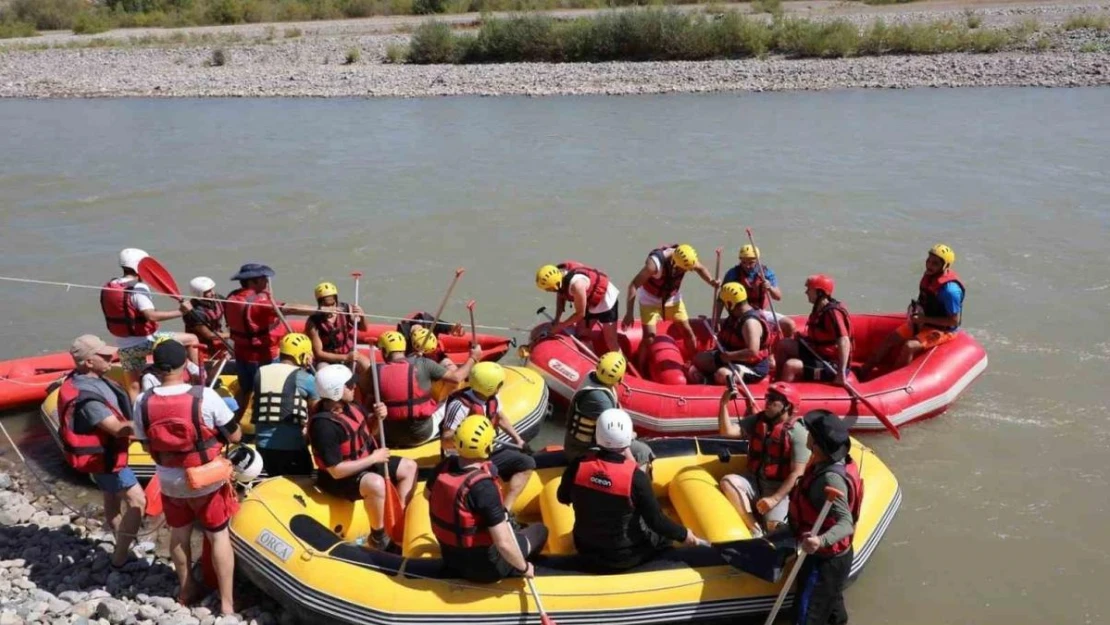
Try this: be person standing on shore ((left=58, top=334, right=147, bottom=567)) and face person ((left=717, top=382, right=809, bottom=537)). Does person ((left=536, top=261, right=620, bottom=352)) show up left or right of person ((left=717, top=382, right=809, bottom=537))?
left

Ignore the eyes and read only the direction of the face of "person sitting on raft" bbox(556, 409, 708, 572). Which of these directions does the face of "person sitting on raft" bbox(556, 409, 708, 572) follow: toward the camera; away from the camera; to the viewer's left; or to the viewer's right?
away from the camera

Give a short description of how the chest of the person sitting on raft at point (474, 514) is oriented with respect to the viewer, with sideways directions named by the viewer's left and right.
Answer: facing away from the viewer and to the right of the viewer

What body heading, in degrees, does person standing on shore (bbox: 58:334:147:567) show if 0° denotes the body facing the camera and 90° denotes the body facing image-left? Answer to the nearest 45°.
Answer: approximately 270°

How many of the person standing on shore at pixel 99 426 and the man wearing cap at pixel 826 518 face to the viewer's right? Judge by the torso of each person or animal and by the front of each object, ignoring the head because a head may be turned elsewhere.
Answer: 1

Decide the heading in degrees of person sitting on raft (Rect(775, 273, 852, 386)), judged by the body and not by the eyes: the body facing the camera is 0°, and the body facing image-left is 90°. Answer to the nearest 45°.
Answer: approximately 90°

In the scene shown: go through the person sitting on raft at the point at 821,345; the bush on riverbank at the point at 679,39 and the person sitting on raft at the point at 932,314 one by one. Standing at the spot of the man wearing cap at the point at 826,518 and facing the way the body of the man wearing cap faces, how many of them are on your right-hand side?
3
